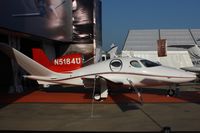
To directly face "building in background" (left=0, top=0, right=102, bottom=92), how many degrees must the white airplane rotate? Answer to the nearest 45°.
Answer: approximately 135° to its left

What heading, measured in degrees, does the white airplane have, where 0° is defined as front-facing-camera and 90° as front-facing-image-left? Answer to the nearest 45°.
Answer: approximately 270°
